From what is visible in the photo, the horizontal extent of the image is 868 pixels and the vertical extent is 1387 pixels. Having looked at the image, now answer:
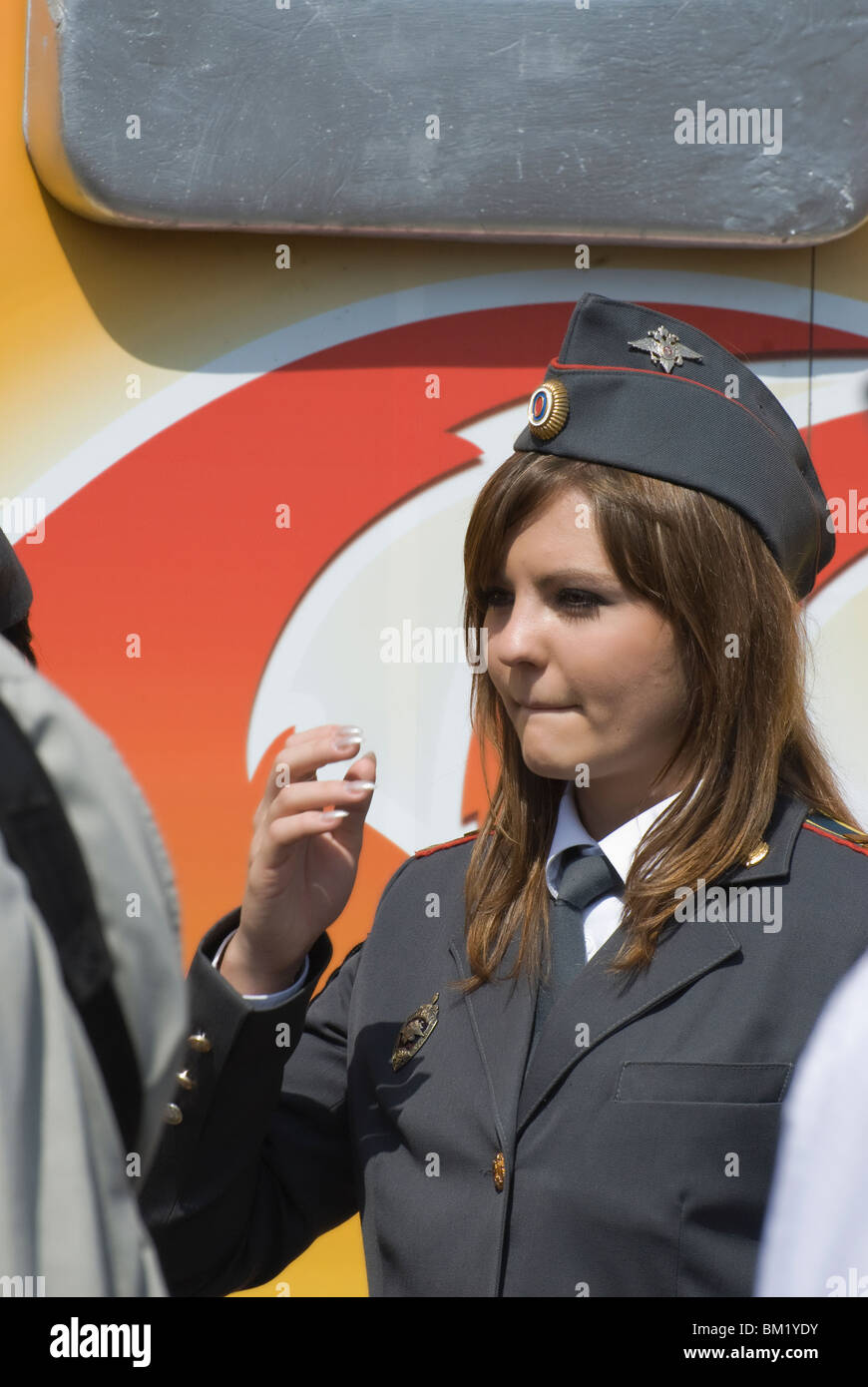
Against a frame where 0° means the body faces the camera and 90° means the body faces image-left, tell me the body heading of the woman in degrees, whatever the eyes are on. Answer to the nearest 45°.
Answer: approximately 45°
